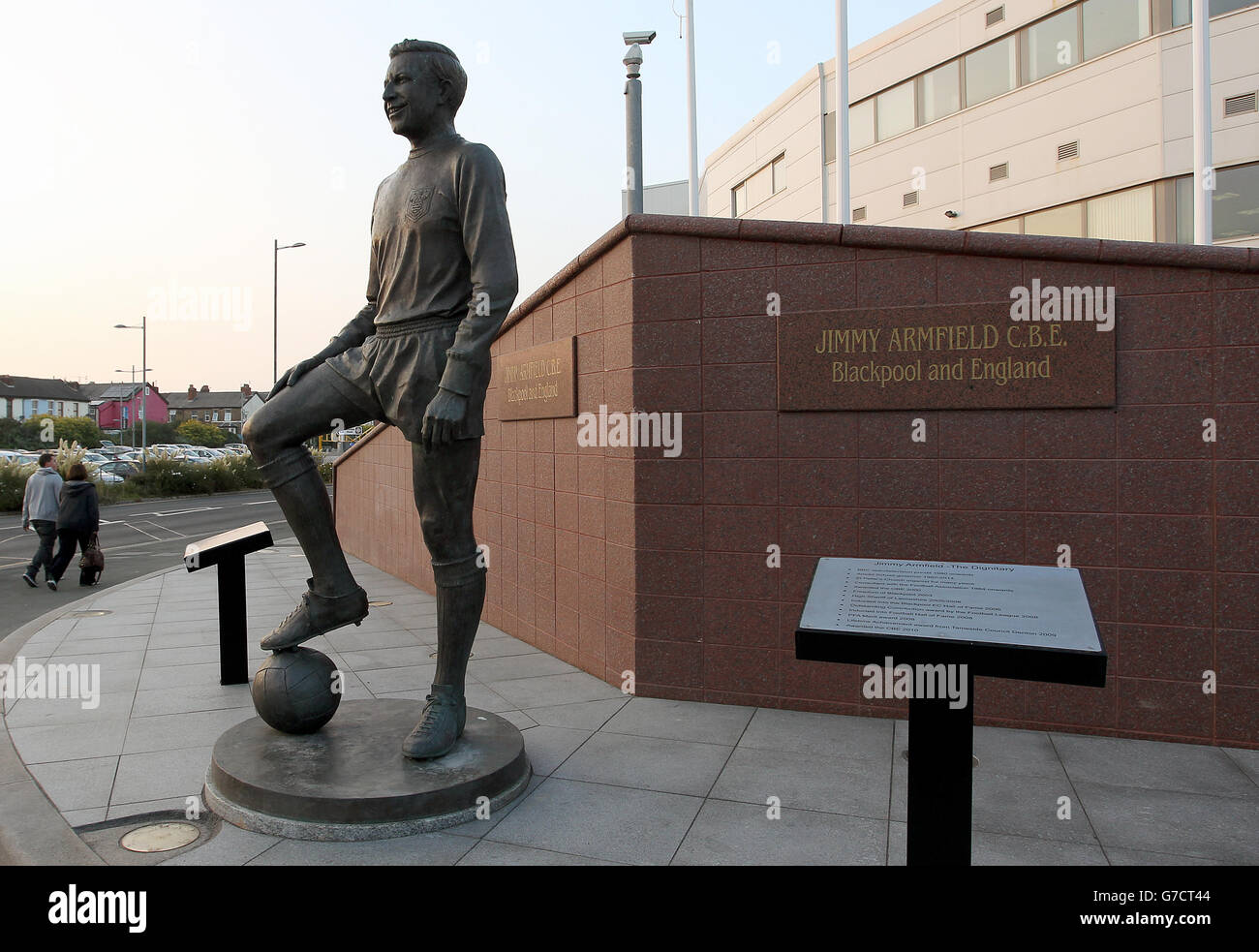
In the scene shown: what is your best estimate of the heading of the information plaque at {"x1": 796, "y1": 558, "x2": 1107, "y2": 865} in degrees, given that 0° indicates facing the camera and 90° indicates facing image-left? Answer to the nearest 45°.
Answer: approximately 0°

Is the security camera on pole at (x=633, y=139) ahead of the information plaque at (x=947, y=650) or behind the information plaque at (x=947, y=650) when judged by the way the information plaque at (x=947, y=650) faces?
behind

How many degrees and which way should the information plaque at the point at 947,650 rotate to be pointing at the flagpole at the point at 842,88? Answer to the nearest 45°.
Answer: approximately 180°

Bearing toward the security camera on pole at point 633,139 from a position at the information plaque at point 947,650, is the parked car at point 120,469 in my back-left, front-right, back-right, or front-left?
front-left

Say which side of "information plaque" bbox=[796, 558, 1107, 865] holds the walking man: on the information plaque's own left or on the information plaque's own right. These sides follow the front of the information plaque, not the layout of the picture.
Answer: on the information plaque's own right

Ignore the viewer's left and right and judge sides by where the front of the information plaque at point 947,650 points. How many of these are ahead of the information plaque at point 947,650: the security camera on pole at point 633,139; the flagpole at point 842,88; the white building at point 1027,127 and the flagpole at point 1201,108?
0

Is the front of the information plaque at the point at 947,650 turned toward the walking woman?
no

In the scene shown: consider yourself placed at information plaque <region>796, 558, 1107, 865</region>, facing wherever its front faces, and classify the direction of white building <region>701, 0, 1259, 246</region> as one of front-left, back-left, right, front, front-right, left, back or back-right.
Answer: back

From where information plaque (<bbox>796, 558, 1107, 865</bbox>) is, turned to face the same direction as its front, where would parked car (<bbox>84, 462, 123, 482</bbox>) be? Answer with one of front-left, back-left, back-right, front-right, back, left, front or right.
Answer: back-right

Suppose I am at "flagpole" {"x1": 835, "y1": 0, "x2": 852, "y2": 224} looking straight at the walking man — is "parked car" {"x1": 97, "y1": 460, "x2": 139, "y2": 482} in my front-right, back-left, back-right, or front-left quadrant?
front-right

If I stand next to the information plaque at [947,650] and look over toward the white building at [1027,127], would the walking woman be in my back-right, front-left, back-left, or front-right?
front-left

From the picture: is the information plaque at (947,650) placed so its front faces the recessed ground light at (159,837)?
no

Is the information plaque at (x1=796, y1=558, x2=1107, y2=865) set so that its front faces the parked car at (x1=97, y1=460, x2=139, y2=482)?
no

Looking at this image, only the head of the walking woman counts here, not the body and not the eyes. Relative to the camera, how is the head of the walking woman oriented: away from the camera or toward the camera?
away from the camera

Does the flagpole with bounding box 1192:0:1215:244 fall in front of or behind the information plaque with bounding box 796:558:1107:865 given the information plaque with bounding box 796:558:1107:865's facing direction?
behind

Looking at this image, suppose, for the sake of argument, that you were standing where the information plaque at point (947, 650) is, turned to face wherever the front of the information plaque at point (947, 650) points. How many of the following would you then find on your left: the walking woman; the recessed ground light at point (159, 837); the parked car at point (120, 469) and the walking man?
0

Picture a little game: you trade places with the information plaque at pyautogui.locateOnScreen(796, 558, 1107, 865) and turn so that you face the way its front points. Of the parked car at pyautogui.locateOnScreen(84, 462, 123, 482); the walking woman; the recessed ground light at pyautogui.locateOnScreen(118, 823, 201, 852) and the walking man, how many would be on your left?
0
